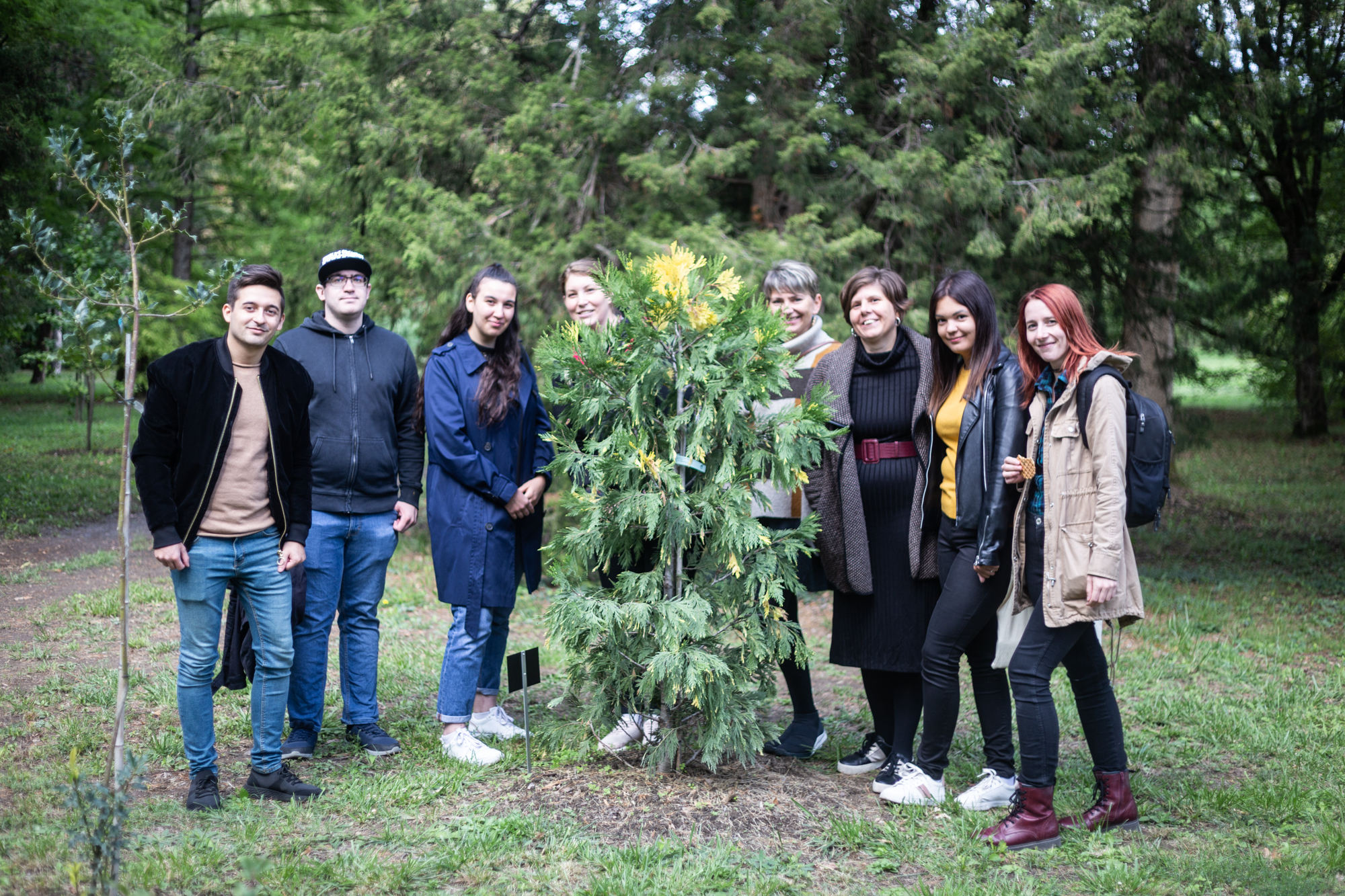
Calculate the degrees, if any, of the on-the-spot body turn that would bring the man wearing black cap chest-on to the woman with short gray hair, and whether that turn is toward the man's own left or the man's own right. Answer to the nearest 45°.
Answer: approximately 90° to the man's own left

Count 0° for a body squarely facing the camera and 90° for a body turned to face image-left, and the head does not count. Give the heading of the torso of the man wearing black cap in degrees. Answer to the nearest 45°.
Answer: approximately 0°

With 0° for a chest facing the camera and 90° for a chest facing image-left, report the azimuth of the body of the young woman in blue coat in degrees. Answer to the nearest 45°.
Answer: approximately 315°
